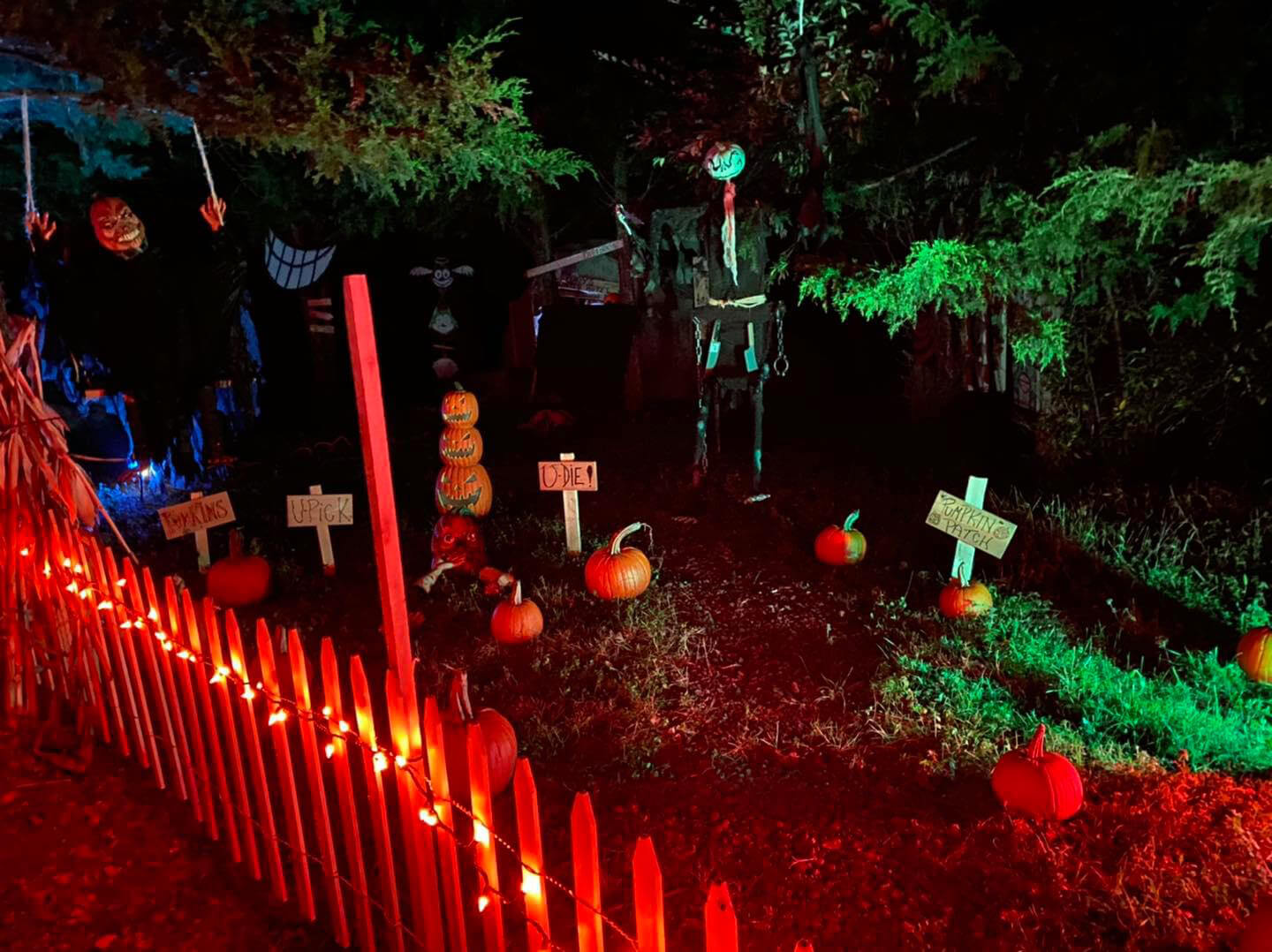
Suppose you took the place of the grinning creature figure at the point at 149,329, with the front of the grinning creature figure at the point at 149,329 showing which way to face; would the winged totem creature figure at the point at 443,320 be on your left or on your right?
on your left

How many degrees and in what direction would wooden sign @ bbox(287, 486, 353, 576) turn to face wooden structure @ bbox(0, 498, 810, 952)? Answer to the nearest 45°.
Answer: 0° — it already faces it

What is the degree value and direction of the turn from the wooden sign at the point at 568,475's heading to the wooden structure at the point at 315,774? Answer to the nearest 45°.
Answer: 0° — it already faces it

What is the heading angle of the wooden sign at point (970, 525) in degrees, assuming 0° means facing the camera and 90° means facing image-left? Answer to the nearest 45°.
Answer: approximately 0°

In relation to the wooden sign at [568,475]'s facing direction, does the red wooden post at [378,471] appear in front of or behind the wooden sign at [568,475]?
in front

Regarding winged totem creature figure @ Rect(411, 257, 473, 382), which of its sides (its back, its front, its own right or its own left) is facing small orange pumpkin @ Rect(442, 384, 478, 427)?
front

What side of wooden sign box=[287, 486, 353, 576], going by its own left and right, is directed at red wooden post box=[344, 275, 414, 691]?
front
